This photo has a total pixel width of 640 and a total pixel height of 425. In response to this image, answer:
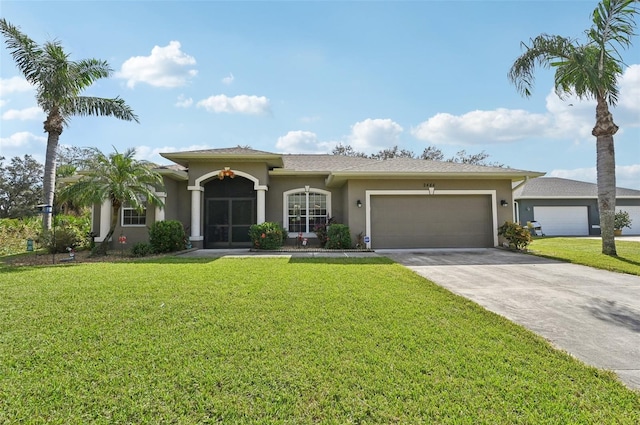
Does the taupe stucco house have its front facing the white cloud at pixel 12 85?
no

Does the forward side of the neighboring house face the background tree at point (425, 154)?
no

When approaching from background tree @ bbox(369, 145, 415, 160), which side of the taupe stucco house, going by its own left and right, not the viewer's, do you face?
back

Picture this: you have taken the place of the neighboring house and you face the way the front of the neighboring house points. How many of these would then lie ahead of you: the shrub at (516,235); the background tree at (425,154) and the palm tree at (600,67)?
2

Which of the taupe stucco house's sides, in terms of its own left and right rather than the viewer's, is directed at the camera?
front

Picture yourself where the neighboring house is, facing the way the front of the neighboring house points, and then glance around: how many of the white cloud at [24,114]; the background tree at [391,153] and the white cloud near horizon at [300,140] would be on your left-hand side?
0

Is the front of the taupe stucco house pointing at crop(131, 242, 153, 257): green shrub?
no

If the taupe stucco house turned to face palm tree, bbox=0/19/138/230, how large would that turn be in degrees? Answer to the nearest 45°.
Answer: approximately 90° to its right

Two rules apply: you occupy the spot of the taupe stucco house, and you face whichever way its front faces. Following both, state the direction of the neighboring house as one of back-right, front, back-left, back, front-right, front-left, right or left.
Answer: back-left

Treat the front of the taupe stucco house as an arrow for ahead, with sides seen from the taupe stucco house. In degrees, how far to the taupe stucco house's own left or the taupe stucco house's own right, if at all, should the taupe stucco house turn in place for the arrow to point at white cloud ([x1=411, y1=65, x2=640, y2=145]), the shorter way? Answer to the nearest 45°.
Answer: approximately 135° to the taupe stucco house's own left

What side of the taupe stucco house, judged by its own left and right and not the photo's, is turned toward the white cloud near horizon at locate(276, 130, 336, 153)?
back

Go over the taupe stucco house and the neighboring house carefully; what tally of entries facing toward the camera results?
2

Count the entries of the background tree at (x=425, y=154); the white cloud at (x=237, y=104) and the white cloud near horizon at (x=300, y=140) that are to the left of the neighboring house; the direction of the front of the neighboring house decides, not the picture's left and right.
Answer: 0
